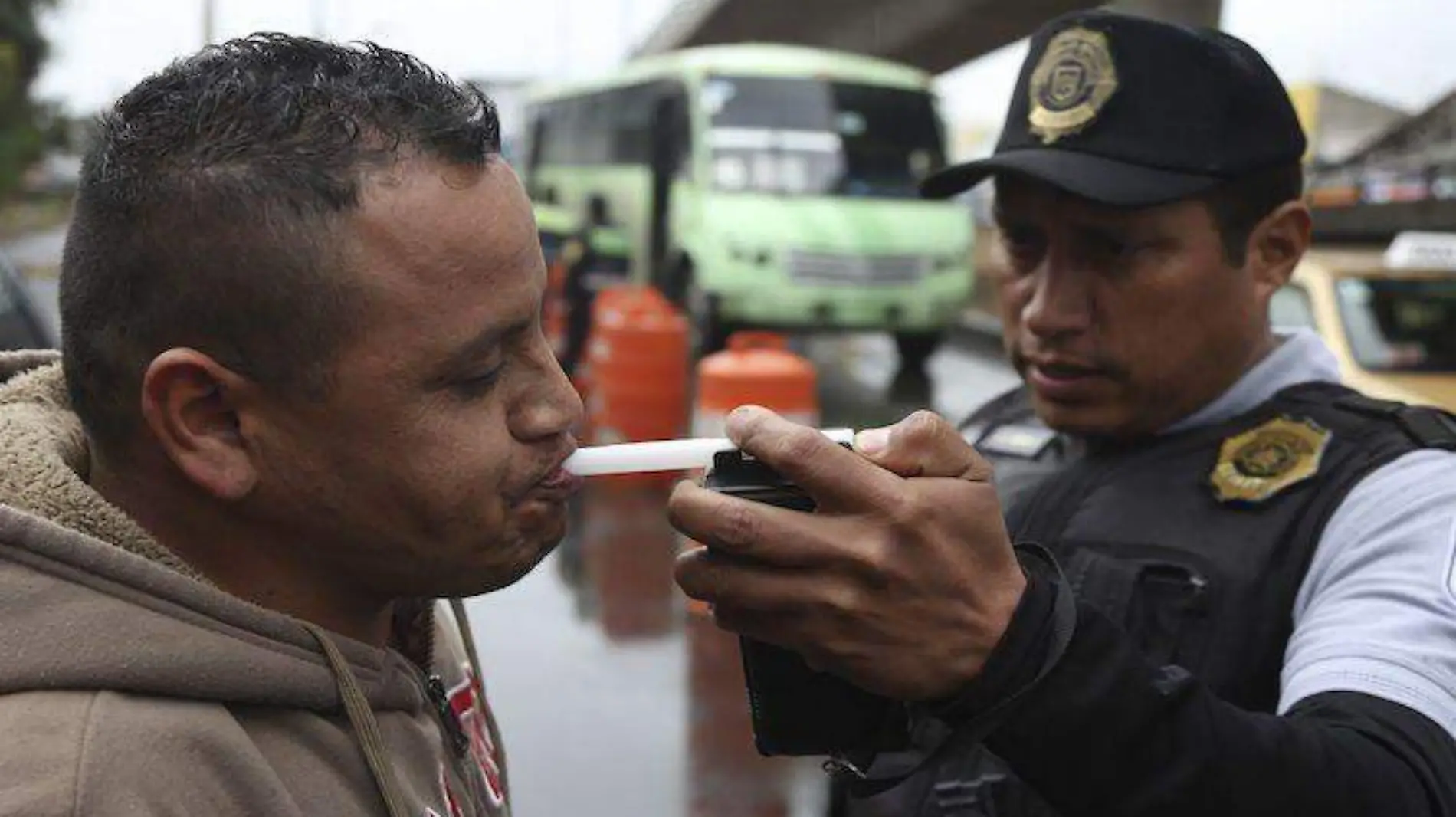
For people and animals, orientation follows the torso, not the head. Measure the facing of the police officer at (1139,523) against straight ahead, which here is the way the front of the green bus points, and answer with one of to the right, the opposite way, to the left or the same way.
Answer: to the right

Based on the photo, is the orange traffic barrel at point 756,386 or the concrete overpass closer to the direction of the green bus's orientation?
the orange traffic barrel

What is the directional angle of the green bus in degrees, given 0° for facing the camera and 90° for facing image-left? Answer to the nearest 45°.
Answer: approximately 315°

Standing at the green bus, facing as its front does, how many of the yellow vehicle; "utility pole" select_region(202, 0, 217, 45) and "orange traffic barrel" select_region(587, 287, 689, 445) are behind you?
1

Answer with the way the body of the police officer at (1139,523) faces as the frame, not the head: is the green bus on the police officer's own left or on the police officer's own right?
on the police officer's own right

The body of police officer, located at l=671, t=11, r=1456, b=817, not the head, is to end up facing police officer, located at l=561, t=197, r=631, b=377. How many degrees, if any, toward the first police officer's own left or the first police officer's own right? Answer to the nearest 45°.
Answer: approximately 90° to the first police officer's own right

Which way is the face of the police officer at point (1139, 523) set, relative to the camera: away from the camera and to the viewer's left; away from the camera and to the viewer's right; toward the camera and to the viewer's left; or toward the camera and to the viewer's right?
toward the camera and to the viewer's left

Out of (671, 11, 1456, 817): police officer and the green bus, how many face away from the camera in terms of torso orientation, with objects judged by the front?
0

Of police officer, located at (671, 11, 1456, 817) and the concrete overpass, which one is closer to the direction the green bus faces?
the police officer

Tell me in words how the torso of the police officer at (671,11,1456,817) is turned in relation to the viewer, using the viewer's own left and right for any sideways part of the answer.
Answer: facing the viewer and to the left of the viewer

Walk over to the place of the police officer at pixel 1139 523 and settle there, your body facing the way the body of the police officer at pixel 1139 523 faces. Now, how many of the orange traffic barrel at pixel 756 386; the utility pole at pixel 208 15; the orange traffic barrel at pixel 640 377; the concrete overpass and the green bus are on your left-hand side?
0

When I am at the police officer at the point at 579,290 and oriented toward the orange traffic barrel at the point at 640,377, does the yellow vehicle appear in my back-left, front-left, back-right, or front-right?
front-left

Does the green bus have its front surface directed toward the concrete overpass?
no

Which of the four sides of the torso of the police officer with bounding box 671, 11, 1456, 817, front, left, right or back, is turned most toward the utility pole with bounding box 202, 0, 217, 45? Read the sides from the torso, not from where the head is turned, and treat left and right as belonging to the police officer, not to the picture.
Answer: right

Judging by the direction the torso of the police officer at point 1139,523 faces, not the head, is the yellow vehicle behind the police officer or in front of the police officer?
behind

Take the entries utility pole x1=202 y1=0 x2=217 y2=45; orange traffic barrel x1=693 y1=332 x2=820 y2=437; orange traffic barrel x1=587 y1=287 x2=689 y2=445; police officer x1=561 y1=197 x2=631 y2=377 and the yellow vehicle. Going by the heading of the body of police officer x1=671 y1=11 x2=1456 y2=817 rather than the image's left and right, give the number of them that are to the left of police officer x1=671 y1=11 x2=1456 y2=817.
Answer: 0

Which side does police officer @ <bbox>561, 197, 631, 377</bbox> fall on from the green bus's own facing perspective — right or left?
on its right

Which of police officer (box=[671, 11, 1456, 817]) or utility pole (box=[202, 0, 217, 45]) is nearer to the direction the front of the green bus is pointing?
the police officer
